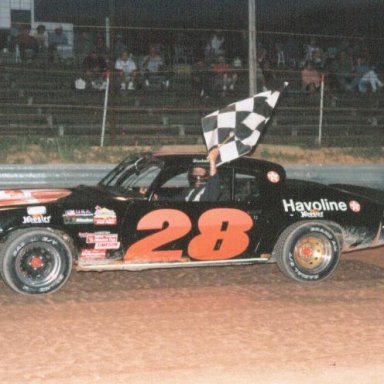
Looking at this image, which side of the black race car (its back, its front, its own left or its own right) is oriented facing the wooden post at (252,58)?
right

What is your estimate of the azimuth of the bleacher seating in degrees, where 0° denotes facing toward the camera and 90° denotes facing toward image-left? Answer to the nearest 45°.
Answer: approximately 0°

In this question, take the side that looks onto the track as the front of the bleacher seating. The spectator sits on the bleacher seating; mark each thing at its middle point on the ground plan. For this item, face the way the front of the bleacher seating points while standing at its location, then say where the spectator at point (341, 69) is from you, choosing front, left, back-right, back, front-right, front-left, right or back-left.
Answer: back-left

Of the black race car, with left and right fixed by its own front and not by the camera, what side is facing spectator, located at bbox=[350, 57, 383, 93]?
right

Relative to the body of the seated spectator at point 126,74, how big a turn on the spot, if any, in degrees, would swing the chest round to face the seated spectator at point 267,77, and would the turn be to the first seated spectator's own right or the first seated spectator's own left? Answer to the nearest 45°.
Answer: approximately 90° to the first seated spectator's own left

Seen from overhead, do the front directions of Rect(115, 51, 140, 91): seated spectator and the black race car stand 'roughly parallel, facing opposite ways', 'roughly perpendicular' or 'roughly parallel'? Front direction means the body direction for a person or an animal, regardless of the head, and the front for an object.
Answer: roughly perpendicular

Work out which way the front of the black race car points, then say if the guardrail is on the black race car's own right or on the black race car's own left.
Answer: on the black race car's own right

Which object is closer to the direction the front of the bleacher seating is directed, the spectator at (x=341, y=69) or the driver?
the driver

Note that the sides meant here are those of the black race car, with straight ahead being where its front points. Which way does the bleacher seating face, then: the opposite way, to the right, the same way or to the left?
to the left

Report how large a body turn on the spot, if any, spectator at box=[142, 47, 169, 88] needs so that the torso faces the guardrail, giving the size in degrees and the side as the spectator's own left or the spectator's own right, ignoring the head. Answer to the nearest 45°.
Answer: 0° — they already face it

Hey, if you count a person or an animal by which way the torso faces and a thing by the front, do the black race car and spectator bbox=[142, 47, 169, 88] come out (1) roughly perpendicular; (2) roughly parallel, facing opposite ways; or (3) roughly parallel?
roughly perpendicular
